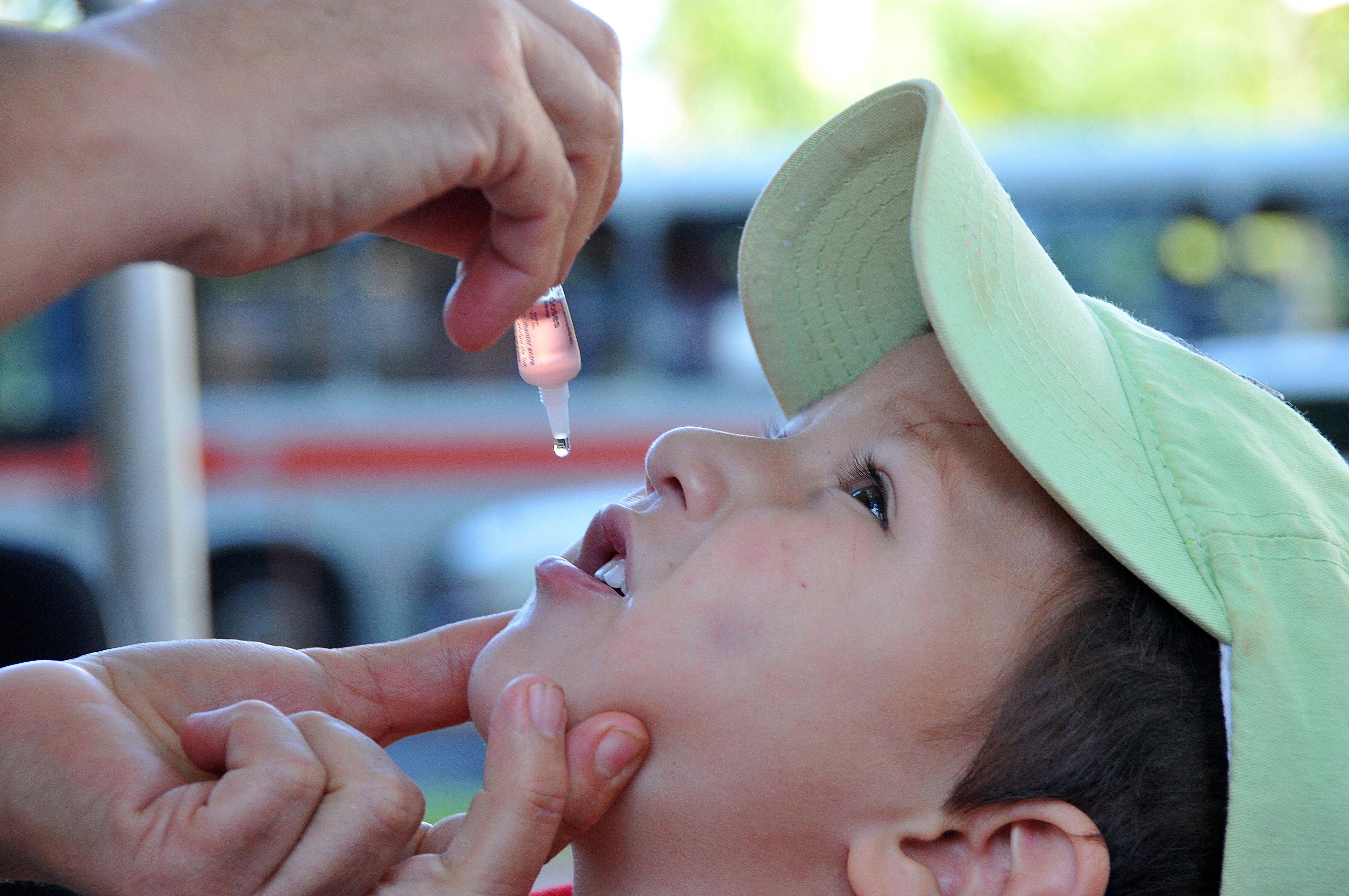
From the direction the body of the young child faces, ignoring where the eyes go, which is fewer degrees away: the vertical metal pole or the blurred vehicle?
the vertical metal pole

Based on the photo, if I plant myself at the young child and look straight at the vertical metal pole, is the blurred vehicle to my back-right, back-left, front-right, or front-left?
front-right

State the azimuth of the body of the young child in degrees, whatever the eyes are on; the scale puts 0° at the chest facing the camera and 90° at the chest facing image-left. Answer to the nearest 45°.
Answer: approximately 90°

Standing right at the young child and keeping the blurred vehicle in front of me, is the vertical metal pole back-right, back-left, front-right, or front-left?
front-left

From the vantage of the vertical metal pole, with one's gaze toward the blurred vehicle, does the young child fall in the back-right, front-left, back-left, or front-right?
back-right

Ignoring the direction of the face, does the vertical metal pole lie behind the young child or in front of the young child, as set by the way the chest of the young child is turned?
in front

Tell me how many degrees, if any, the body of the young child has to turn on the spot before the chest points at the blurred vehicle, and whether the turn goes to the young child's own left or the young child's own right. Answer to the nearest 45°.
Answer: approximately 90° to the young child's own right

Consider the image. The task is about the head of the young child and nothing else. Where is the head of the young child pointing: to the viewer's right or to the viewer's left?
to the viewer's left
